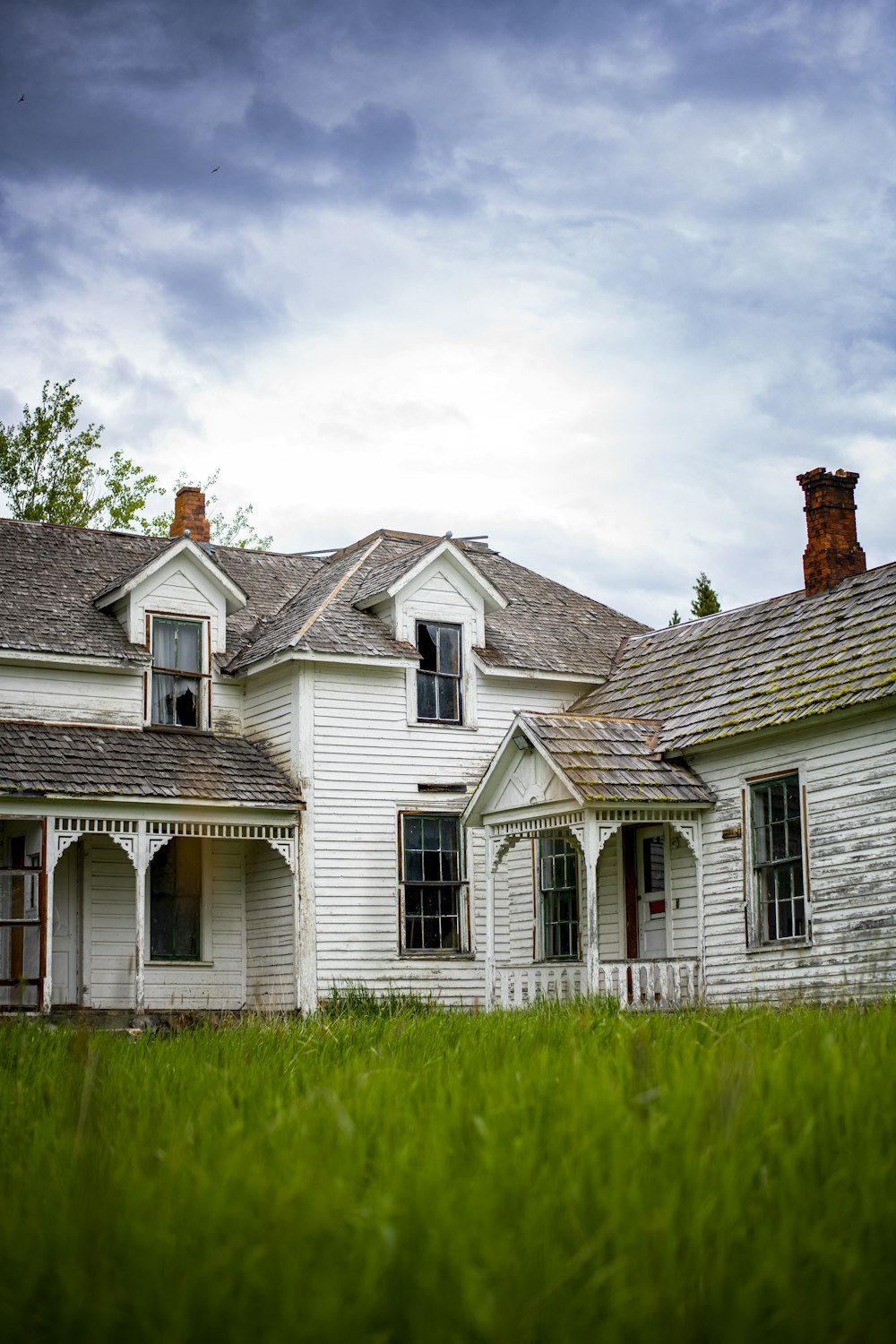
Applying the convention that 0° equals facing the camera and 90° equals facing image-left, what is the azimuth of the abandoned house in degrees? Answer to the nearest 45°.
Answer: approximately 0°
